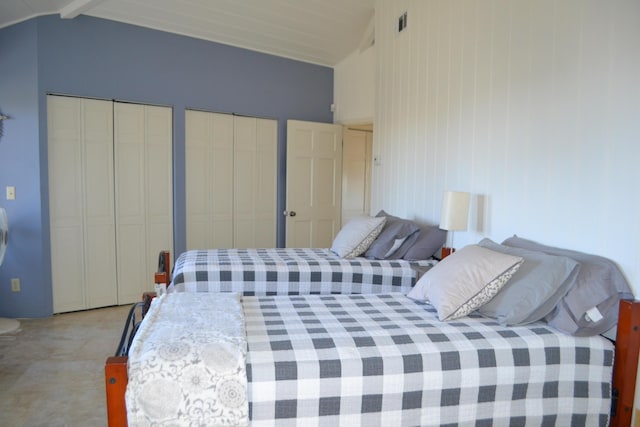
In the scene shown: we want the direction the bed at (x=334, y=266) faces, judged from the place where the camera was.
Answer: facing to the left of the viewer

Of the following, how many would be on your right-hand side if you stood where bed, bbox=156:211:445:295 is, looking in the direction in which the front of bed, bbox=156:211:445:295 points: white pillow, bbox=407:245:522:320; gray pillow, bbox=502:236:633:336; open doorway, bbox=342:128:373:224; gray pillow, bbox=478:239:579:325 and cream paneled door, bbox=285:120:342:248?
2

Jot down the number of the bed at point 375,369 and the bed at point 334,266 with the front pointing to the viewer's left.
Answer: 2

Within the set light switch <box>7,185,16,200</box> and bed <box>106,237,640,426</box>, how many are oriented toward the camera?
1

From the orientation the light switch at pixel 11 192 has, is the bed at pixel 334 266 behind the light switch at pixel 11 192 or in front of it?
in front

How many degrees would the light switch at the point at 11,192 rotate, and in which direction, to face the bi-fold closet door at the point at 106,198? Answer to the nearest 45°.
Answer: approximately 90° to its left

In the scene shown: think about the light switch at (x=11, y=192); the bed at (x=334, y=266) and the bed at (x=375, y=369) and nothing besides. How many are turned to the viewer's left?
2

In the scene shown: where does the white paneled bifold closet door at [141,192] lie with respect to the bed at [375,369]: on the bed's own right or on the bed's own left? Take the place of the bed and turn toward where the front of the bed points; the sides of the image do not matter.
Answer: on the bed's own right

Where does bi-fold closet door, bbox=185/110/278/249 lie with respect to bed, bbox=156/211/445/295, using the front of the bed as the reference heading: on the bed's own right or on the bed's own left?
on the bed's own right

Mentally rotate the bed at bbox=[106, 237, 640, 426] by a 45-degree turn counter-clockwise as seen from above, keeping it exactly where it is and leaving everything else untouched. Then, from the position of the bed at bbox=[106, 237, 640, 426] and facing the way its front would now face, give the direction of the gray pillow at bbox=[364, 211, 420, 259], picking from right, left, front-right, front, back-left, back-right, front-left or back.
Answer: back-right

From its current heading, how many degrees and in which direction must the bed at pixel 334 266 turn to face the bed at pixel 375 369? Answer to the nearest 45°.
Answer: approximately 90° to its left

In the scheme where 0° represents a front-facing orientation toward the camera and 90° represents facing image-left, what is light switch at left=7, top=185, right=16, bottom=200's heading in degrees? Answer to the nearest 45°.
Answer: approximately 0°

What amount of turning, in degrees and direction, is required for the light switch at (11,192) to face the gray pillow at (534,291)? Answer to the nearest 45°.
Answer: approximately 45° to its left

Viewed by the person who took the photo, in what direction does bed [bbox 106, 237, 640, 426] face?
facing to the left of the viewer
